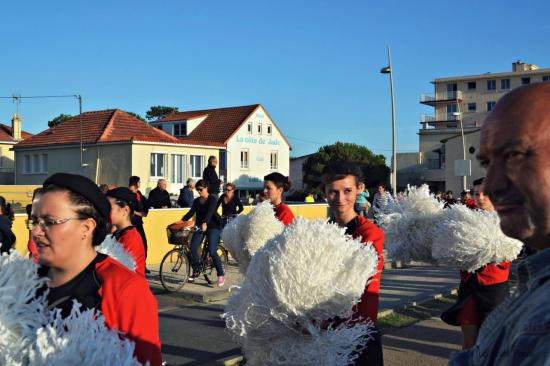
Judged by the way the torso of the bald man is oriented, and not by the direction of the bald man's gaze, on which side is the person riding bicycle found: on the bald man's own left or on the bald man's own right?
on the bald man's own right

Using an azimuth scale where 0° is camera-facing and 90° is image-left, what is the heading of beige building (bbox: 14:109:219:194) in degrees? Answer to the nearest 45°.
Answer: approximately 315°

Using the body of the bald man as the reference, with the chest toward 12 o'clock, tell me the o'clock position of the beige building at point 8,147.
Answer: The beige building is roughly at 3 o'clock from the bald man.

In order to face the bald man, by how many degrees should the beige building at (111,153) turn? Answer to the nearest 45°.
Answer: approximately 45° to its right
